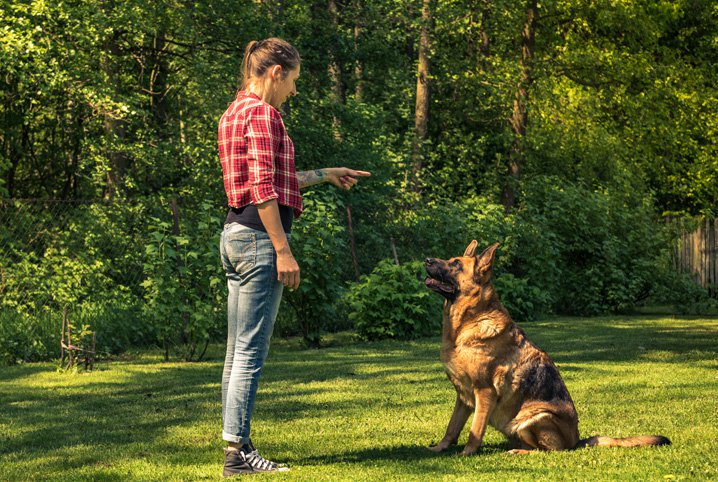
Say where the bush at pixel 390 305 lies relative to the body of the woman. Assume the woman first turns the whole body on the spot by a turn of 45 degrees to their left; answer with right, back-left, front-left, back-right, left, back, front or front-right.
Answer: front-left

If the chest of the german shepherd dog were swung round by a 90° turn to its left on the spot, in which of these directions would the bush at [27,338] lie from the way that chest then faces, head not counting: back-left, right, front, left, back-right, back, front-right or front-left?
back-right

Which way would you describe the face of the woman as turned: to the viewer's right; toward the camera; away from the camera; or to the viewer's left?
to the viewer's right

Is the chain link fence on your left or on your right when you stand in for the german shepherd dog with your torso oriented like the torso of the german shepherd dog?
on your right

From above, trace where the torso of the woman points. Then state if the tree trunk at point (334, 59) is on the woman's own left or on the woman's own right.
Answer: on the woman's own left

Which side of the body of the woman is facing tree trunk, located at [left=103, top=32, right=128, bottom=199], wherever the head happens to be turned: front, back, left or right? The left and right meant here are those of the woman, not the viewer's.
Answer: left

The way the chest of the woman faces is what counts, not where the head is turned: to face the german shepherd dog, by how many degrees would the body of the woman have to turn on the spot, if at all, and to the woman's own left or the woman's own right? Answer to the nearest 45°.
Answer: approximately 45° to the woman's own left

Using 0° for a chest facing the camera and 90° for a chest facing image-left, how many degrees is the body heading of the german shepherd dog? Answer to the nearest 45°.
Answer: approximately 90°

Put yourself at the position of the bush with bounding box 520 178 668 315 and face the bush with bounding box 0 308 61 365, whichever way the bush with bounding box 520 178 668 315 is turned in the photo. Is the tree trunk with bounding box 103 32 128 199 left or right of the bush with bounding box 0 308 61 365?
right

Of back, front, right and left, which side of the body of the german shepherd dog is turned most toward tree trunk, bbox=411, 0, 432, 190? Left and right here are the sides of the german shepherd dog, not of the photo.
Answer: right

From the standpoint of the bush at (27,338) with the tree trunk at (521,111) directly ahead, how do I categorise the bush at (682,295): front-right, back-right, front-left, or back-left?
front-right

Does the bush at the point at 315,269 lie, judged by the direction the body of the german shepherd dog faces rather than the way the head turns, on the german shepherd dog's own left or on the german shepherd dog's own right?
on the german shepherd dog's own right

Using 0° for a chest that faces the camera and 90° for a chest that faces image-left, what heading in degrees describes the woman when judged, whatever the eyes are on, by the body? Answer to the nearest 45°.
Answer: approximately 270°

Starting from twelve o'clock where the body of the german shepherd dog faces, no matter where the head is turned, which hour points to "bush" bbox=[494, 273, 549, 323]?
The bush is roughly at 3 o'clock from the german shepherd dog.

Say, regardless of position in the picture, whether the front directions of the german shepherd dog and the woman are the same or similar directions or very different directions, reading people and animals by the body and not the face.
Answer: very different directions

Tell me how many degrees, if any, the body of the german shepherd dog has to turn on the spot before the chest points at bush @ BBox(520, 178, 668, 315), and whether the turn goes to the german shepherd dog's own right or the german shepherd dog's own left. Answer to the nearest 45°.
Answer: approximately 90° to the german shepherd dog's own right

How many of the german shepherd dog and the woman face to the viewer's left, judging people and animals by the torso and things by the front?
1
